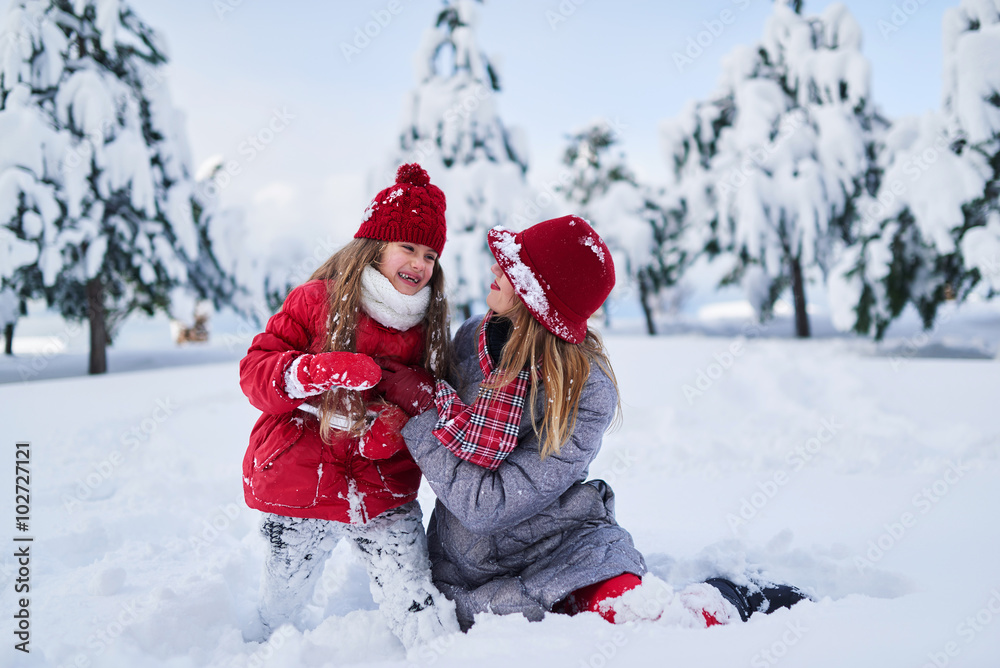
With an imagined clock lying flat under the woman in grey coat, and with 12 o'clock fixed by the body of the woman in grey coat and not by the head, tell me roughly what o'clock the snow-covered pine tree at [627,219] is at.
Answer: The snow-covered pine tree is roughly at 3 o'clock from the woman in grey coat.

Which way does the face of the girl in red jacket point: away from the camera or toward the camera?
toward the camera

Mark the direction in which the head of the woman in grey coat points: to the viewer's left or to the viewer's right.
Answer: to the viewer's left

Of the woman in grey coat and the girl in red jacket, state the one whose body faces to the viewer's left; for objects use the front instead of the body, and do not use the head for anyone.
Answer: the woman in grey coat

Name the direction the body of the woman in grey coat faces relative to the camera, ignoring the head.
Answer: to the viewer's left

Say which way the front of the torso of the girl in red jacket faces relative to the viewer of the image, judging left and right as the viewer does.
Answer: facing the viewer and to the right of the viewer

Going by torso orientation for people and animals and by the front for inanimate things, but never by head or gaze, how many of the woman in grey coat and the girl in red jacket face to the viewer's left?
1

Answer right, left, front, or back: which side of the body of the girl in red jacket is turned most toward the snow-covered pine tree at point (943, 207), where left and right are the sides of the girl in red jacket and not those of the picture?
left

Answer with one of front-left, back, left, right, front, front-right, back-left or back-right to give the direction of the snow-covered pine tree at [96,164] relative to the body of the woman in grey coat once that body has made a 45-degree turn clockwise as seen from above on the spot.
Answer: front
